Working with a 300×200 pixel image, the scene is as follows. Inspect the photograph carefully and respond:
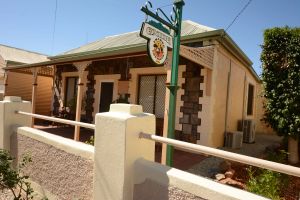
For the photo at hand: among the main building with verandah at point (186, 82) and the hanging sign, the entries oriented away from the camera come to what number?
0

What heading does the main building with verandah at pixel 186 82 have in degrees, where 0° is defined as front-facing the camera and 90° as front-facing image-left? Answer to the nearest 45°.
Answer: approximately 45°

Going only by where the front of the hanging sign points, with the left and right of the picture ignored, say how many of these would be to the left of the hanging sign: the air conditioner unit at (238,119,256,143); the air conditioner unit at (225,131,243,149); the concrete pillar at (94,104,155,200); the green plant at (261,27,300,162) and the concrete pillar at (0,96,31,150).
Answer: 3

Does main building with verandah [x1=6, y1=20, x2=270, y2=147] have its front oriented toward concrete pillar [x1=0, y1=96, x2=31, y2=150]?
yes

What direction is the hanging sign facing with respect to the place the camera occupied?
facing the viewer and to the right of the viewer

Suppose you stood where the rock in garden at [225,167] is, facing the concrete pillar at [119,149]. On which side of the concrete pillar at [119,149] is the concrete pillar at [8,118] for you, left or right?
right

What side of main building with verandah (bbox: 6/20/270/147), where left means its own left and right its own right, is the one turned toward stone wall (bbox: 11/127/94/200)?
front

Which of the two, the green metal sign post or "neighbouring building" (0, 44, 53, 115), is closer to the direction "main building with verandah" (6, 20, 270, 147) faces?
the green metal sign post

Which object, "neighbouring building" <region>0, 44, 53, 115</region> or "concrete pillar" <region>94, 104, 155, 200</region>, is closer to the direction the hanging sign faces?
the concrete pillar

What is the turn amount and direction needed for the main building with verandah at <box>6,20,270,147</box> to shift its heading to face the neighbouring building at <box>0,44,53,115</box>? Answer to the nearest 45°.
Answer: approximately 90° to its right

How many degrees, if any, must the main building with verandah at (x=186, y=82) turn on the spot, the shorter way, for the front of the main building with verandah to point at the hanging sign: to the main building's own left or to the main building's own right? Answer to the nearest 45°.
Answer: approximately 45° to the main building's own left
